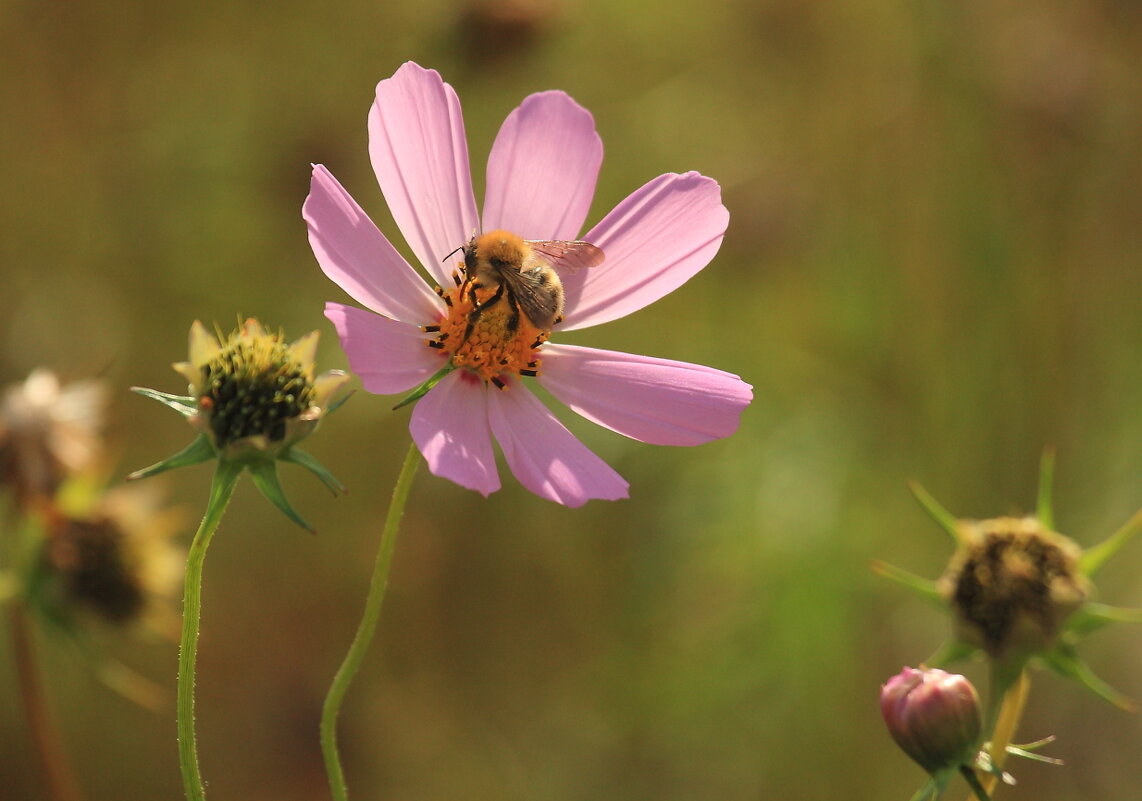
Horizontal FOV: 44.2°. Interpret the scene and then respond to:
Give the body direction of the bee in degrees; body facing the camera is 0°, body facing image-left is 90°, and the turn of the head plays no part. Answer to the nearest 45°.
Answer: approximately 90°

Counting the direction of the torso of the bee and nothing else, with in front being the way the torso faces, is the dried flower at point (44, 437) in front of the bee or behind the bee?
in front

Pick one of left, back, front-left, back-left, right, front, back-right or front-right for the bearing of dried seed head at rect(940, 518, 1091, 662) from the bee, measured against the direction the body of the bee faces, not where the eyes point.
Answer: back-right
